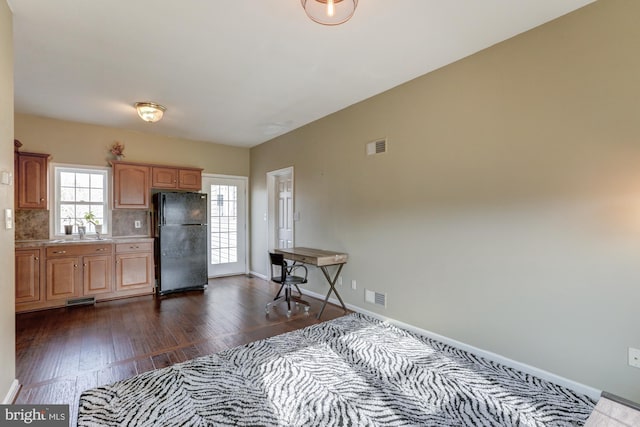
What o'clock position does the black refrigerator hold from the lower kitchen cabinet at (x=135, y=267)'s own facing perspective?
The black refrigerator is roughly at 9 o'clock from the lower kitchen cabinet.

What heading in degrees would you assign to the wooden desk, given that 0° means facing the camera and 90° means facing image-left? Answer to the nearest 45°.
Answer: approximately 45°

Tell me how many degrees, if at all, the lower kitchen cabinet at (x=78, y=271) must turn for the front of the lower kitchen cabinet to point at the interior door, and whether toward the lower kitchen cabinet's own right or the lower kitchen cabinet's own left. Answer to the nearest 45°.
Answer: approximately 90° to the lower kitchen cabinet's own left

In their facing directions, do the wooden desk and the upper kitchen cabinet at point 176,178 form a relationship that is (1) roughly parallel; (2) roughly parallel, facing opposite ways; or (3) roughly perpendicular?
roughly perpendicular

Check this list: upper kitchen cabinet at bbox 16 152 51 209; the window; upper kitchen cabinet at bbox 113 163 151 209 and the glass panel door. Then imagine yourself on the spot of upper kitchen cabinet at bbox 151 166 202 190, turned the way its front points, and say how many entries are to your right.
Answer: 3

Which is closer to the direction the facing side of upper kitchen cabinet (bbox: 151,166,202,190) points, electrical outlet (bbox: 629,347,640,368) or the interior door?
the electrical outlet

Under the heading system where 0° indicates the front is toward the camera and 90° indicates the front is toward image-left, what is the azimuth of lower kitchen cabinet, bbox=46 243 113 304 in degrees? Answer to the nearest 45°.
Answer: approximately 0°
